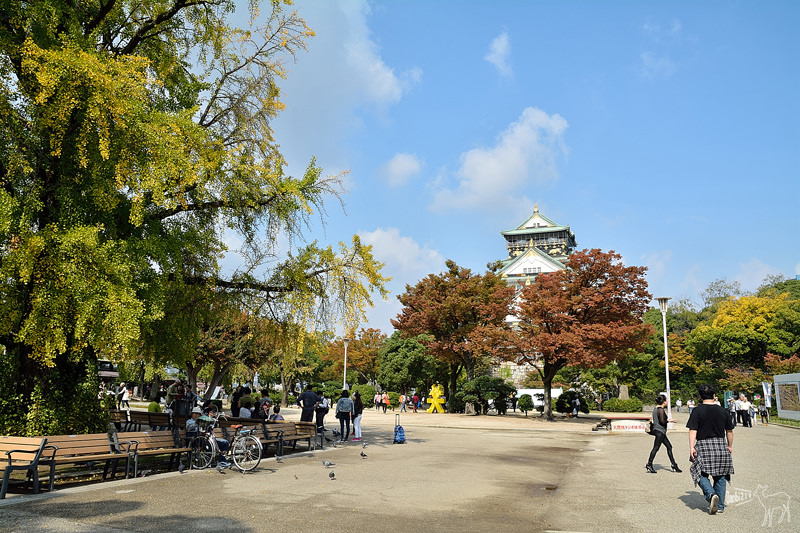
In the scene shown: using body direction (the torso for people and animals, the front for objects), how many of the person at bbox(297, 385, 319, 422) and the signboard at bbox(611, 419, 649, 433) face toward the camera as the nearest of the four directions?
1

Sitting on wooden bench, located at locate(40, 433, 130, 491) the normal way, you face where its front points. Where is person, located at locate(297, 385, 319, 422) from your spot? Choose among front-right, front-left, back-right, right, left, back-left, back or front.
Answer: left

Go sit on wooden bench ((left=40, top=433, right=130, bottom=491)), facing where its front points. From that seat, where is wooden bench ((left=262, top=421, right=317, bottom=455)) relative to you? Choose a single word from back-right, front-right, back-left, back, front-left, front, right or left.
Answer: left

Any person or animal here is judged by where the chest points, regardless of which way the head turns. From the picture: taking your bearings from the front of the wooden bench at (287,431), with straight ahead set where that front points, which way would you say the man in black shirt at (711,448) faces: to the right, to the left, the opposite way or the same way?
to the left

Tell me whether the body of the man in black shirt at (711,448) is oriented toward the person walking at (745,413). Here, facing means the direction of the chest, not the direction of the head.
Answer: yes

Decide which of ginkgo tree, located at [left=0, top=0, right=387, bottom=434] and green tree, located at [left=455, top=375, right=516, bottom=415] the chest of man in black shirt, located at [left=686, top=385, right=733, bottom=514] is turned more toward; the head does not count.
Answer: the green tree

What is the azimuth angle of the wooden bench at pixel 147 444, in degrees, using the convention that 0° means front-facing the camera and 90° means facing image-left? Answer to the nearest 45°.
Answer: approximately 315°
